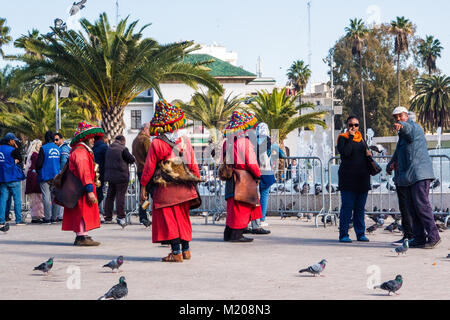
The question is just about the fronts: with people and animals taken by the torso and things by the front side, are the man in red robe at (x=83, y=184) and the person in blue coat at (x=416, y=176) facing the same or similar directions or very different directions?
very different directions

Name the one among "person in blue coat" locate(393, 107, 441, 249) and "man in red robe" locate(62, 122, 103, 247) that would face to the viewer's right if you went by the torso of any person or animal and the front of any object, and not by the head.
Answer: the man in red robe

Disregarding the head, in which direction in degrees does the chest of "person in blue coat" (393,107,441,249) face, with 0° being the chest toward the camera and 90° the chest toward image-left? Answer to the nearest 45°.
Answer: approximately 45°

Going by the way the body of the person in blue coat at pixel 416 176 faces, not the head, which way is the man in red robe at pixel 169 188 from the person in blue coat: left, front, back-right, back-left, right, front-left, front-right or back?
front

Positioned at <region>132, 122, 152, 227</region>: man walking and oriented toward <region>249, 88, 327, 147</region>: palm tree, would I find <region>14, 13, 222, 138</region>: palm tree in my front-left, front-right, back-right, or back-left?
front-left

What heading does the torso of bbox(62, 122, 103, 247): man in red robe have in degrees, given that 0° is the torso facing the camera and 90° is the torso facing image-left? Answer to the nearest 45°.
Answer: approximately 270°
